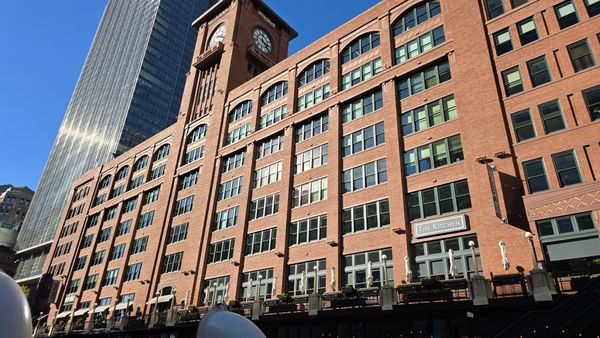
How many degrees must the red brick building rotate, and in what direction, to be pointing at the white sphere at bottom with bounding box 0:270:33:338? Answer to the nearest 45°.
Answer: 0° — it already faces it
